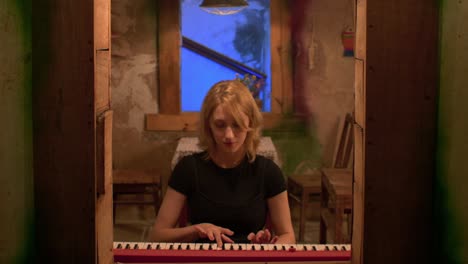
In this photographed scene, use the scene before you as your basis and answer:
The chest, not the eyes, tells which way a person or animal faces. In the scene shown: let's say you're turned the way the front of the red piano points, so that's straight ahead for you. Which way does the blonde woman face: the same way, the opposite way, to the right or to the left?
the opposite way

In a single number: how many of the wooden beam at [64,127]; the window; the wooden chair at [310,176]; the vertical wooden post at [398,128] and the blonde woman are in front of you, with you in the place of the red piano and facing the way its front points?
3

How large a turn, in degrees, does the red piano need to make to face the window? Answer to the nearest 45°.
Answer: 0° — it already faces it

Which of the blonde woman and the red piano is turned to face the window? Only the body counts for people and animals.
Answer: the red piano

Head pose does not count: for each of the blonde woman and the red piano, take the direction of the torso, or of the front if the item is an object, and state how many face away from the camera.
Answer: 1

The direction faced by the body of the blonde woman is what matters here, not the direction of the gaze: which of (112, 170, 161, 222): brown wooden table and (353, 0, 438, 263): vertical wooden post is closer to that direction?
the vertical wooden post

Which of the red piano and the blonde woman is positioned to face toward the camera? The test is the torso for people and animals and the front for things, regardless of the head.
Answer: the blonde woman

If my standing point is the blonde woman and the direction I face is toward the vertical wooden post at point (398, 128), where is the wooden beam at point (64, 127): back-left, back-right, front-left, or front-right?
front-right

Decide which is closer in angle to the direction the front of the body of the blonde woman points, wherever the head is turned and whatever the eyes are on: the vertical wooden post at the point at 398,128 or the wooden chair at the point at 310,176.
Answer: the vertical wooden post

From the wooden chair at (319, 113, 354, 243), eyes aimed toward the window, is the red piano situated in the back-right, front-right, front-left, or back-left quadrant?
back-left

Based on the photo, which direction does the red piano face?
away from the camera

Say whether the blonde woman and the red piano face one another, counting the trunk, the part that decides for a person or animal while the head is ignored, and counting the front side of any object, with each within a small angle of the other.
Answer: yes

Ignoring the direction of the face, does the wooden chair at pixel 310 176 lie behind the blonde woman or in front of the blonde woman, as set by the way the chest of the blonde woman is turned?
behind

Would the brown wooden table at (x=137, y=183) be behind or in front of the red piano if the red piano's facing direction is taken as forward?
in front

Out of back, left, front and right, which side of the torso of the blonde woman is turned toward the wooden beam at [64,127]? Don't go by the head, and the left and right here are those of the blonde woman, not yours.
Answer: front

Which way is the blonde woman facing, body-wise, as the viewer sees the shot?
toward the camera

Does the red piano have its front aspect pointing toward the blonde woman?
yes
